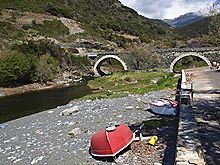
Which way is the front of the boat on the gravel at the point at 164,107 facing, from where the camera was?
facing to the left of the viewer

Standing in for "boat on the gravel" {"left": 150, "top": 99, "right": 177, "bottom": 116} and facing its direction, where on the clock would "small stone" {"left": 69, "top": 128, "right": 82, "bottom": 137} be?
The small stone is roughly at 11 o'clock from the boat on the gravel.

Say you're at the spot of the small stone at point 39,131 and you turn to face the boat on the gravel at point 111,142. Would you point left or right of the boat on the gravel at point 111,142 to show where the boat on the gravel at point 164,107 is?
left

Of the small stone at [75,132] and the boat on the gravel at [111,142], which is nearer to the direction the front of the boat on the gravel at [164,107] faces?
the small stone

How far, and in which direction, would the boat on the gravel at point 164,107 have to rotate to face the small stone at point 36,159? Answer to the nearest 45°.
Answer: approximately 45° to its left

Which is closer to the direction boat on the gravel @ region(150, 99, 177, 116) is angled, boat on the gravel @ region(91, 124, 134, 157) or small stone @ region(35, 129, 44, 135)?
the small stone

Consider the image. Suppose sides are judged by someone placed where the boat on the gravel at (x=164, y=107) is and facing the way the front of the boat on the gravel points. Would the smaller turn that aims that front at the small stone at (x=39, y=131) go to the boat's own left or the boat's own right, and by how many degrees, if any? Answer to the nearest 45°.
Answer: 0° — it already faces it

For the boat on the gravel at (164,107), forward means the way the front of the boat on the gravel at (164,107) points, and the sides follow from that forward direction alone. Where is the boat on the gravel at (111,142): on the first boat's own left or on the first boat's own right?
on the first boat's own left
